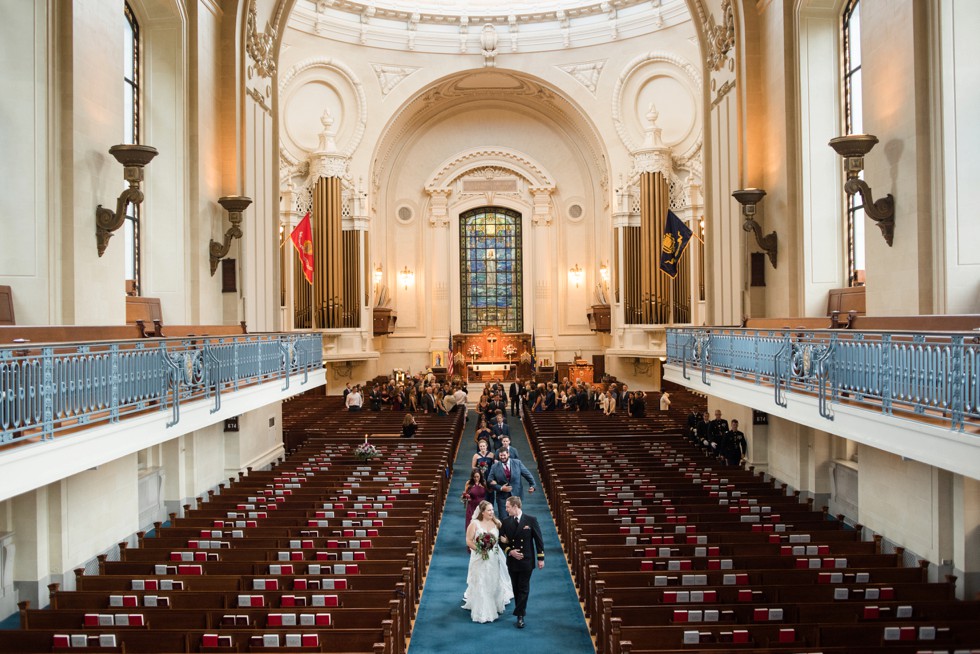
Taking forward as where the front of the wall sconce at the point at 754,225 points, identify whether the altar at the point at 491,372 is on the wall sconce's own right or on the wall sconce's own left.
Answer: on the wall sconce's own right

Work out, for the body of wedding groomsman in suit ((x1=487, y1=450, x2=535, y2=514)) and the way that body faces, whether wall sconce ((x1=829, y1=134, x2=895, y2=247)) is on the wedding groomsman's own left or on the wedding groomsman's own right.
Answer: on the wedding groomsman's own left

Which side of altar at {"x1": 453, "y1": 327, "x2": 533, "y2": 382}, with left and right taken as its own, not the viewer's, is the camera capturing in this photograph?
front

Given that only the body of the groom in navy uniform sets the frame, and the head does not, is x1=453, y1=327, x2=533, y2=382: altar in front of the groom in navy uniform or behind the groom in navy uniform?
behind

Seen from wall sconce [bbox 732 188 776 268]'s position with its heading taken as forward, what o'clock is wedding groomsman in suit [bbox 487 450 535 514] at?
The wedding groomsman in suit is roughly at 10 o'clock from the wall sconce.

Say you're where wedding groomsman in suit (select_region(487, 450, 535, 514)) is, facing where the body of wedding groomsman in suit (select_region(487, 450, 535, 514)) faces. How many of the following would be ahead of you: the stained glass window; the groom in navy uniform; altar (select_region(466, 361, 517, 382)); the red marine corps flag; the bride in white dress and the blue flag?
2

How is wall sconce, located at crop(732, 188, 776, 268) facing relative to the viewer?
to the viewer's left

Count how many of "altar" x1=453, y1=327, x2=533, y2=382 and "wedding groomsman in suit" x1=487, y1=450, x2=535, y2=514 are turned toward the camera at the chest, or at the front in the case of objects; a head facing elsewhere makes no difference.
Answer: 2

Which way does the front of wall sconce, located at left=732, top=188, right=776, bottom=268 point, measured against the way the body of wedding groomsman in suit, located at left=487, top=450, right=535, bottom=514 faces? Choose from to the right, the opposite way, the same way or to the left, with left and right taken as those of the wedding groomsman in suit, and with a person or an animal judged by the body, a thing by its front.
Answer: to the right

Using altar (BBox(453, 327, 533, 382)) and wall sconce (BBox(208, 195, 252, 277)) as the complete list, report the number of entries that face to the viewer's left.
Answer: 0

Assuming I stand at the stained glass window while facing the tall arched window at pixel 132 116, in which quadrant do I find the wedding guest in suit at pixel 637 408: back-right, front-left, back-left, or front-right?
front-left

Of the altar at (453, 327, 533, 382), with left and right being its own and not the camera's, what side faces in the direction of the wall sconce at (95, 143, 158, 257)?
front

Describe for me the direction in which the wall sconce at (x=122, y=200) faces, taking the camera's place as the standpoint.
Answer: facing to the right of the viewer

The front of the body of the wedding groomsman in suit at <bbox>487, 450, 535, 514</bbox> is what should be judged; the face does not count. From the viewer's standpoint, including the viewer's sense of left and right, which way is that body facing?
facing the viewer

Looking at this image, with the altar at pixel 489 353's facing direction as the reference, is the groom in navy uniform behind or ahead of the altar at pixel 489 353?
ahead

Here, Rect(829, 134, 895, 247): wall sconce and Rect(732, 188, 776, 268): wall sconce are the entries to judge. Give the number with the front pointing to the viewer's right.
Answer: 0

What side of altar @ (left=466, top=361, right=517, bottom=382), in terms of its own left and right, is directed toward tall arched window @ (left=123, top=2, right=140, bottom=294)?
front
